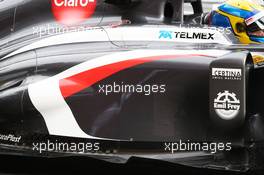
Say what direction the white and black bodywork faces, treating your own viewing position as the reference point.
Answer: facing to the right of the viewer
